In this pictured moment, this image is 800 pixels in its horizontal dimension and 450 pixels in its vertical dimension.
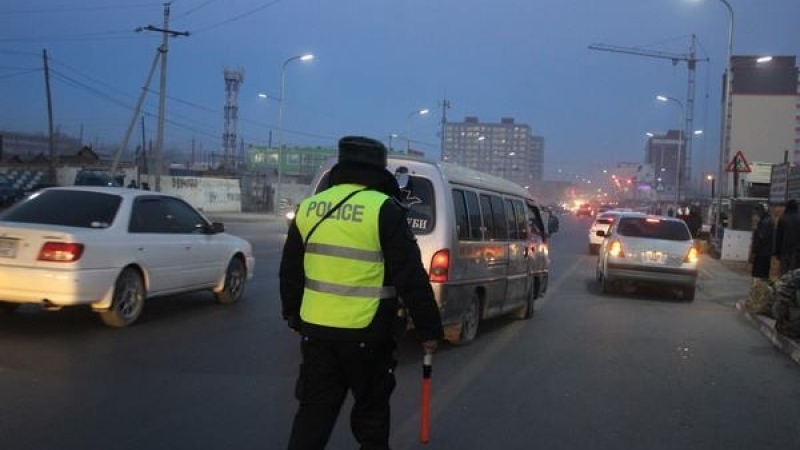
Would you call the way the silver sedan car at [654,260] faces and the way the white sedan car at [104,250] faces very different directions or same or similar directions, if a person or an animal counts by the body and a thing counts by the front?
same or similar directions

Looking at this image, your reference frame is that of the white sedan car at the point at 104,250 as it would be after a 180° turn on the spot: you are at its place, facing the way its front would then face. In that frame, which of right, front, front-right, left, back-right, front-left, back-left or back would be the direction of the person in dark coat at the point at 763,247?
back-left

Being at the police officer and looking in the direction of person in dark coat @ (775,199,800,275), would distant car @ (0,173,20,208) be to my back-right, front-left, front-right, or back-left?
front-left

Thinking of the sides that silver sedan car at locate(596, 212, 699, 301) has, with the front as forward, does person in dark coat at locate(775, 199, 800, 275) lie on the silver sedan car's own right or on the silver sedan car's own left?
on the silver sedan car's own right

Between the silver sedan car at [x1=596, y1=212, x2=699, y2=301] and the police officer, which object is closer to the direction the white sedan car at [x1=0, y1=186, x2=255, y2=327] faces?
the silver sedan car

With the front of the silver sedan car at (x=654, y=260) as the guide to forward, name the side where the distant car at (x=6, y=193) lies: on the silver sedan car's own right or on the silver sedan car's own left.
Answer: on the silver sedan car's own left

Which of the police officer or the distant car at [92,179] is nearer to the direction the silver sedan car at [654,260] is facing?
the distant car

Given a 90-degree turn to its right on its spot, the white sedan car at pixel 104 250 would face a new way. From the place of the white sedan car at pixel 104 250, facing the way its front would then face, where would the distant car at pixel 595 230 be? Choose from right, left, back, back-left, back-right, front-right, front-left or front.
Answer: left

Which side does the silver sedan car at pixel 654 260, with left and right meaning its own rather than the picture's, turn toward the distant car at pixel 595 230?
front

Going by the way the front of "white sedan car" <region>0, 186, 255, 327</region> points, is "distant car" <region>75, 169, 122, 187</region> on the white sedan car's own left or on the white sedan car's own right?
on the white sedan car's own left

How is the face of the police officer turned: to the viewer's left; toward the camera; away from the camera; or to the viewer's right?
away from the camera

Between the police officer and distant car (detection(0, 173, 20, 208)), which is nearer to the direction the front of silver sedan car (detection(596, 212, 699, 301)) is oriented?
the distant car

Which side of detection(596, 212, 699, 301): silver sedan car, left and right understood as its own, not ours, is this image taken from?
back

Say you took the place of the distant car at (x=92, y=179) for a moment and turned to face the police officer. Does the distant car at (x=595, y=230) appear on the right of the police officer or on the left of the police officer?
left

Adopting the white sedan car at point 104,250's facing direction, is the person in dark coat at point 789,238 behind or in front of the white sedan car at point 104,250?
in front

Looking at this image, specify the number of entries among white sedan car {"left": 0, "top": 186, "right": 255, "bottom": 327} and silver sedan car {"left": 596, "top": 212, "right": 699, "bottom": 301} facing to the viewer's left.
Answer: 0

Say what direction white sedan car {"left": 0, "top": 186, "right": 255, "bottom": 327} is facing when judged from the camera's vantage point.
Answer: facing away from the viewer and to the right of the viewer
